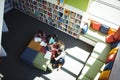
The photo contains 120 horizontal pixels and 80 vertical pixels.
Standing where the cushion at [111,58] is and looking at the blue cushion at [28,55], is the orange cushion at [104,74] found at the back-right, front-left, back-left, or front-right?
front-left

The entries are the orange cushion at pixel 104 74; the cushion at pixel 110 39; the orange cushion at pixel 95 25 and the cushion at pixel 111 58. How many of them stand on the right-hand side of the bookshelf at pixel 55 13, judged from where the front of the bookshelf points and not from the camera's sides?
0

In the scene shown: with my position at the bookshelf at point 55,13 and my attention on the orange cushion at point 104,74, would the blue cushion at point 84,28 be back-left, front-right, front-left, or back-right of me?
front-left

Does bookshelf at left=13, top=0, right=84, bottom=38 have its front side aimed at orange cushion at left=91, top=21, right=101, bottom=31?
no

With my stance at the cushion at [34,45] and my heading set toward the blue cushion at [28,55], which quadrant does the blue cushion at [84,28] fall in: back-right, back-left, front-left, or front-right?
back-left

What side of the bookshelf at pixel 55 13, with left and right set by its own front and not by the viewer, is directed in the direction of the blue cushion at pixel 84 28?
left

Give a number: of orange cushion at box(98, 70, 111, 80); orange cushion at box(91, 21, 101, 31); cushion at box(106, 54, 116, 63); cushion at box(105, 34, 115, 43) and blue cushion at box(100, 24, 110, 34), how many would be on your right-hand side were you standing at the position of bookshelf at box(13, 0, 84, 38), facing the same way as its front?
0

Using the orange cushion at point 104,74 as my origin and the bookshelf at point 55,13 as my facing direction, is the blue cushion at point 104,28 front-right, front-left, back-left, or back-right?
front-right

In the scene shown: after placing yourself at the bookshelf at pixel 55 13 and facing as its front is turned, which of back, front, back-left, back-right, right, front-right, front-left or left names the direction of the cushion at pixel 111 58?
left

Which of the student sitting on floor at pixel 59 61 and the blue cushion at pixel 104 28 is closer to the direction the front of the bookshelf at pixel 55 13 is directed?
the student sitting on floor

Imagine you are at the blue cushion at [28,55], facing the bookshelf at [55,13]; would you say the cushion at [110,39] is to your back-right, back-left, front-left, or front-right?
front-right

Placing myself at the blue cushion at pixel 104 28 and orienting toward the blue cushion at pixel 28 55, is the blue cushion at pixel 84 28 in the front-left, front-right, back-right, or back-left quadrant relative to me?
front-right

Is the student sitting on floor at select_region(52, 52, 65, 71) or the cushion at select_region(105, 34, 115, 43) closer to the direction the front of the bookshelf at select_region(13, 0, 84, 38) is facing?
the student sitting on floor

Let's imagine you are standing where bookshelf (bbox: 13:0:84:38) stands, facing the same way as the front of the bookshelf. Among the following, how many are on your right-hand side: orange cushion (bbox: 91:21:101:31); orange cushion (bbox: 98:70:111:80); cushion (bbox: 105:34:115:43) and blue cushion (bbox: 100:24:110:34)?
0

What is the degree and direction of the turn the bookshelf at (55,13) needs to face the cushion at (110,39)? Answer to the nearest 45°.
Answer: approximately 90° to its left

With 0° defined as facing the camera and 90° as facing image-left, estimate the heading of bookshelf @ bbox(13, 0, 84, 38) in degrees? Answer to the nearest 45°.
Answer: approximately 45°

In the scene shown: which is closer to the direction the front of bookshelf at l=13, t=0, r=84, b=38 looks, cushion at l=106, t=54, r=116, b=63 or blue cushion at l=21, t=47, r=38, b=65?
the blue cushion

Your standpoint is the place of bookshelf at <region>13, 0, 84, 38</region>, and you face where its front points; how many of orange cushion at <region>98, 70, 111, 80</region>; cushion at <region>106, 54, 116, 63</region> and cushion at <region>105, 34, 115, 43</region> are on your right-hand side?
0

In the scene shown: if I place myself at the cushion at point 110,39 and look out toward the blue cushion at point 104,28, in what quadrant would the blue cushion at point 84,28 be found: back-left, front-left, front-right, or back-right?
front-left

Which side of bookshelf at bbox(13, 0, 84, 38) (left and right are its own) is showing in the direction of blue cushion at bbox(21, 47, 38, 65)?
front

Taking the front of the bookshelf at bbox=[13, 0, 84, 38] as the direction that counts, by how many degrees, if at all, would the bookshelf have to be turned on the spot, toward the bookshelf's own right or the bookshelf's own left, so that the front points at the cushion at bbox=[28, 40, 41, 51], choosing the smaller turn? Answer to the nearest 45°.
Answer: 0° — it already faces it
